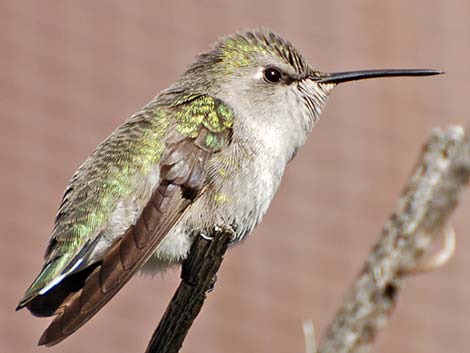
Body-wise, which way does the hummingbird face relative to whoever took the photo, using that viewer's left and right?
facing to the right of the viewer

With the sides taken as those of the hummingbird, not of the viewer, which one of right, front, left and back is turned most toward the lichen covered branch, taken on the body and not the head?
front
